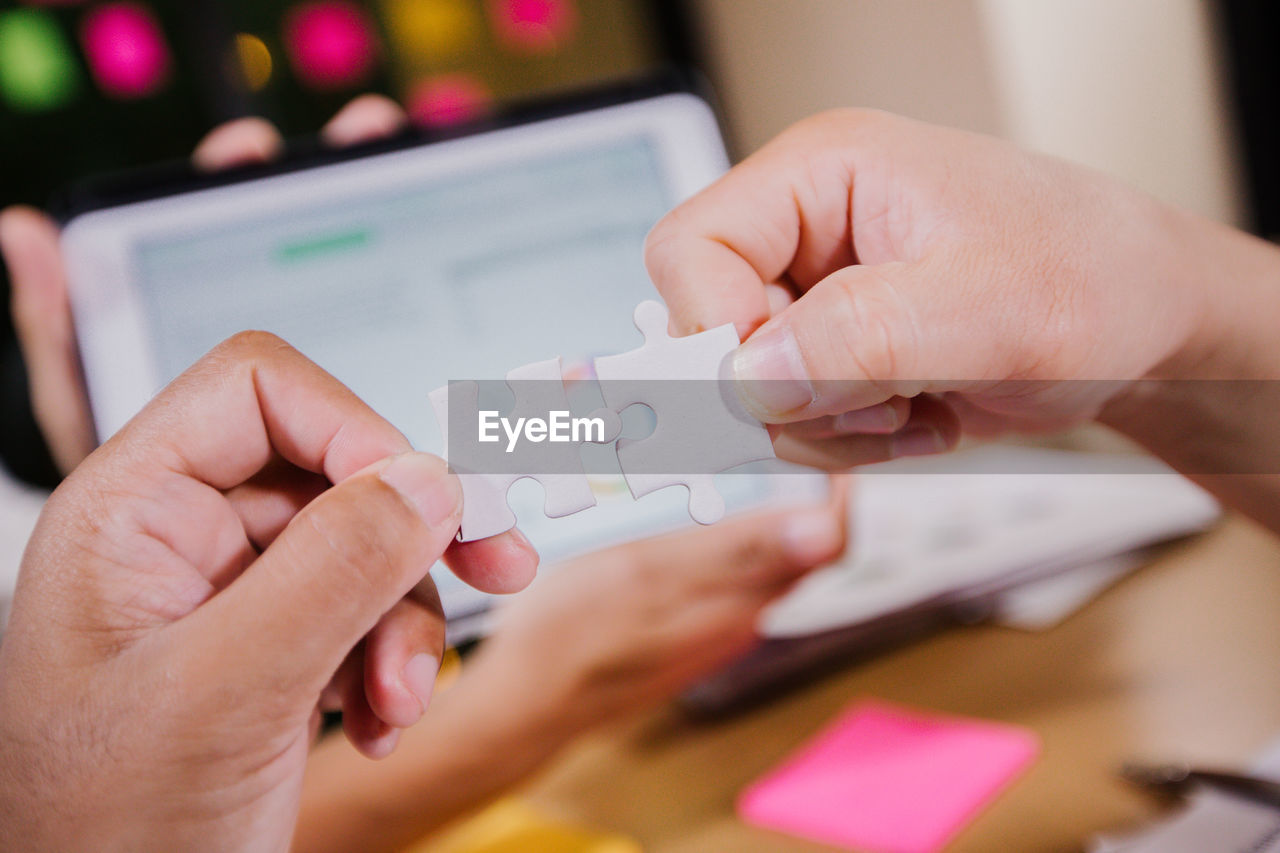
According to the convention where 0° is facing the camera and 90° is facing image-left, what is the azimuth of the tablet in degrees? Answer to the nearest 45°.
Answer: approximately 0°
